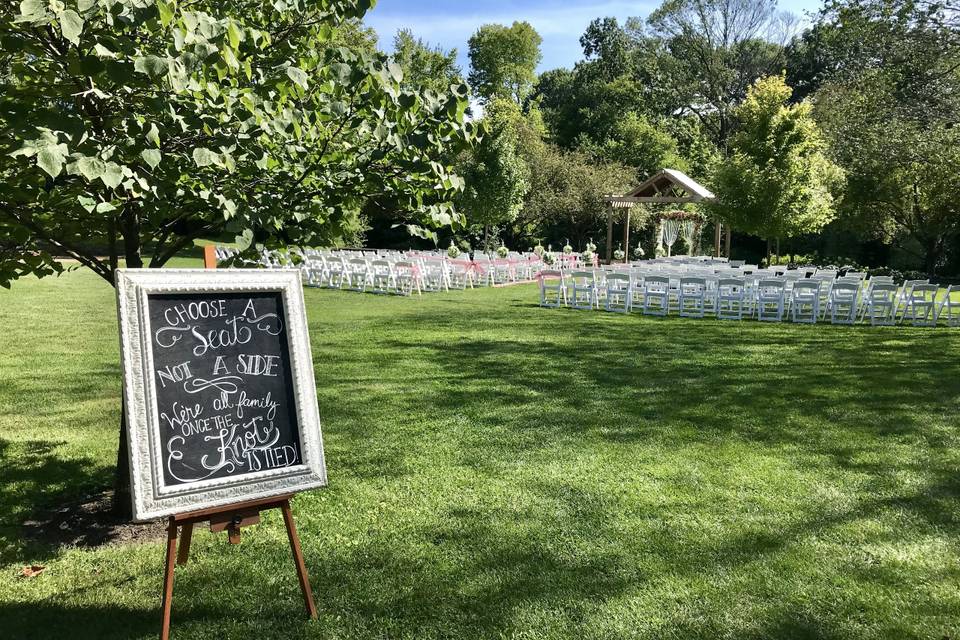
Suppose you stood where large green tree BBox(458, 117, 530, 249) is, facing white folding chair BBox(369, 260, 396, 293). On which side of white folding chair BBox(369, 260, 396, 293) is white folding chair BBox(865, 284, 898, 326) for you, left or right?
left

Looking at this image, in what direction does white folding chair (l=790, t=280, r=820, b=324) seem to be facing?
away from the camera

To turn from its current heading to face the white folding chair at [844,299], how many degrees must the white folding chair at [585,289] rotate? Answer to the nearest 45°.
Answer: approximately 90° to its right

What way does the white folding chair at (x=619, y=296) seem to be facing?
away from the camera

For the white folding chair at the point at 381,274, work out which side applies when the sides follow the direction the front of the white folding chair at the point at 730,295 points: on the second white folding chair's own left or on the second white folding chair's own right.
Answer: on the second white folding chair's own left

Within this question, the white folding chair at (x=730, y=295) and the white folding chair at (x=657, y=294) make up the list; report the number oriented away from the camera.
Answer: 2

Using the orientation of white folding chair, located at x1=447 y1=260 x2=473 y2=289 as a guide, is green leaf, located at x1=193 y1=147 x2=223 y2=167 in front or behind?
behind

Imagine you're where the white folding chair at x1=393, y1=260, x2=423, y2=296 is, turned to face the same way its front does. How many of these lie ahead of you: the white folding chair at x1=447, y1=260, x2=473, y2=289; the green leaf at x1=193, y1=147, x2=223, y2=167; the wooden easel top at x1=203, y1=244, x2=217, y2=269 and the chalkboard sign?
1

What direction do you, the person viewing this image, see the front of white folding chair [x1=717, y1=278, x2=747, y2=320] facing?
facing away from the viewer

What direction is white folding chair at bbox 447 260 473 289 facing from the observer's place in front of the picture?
facing away from the viewer and to the right of the viewer

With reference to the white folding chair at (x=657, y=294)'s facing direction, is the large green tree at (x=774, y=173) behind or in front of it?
in front
